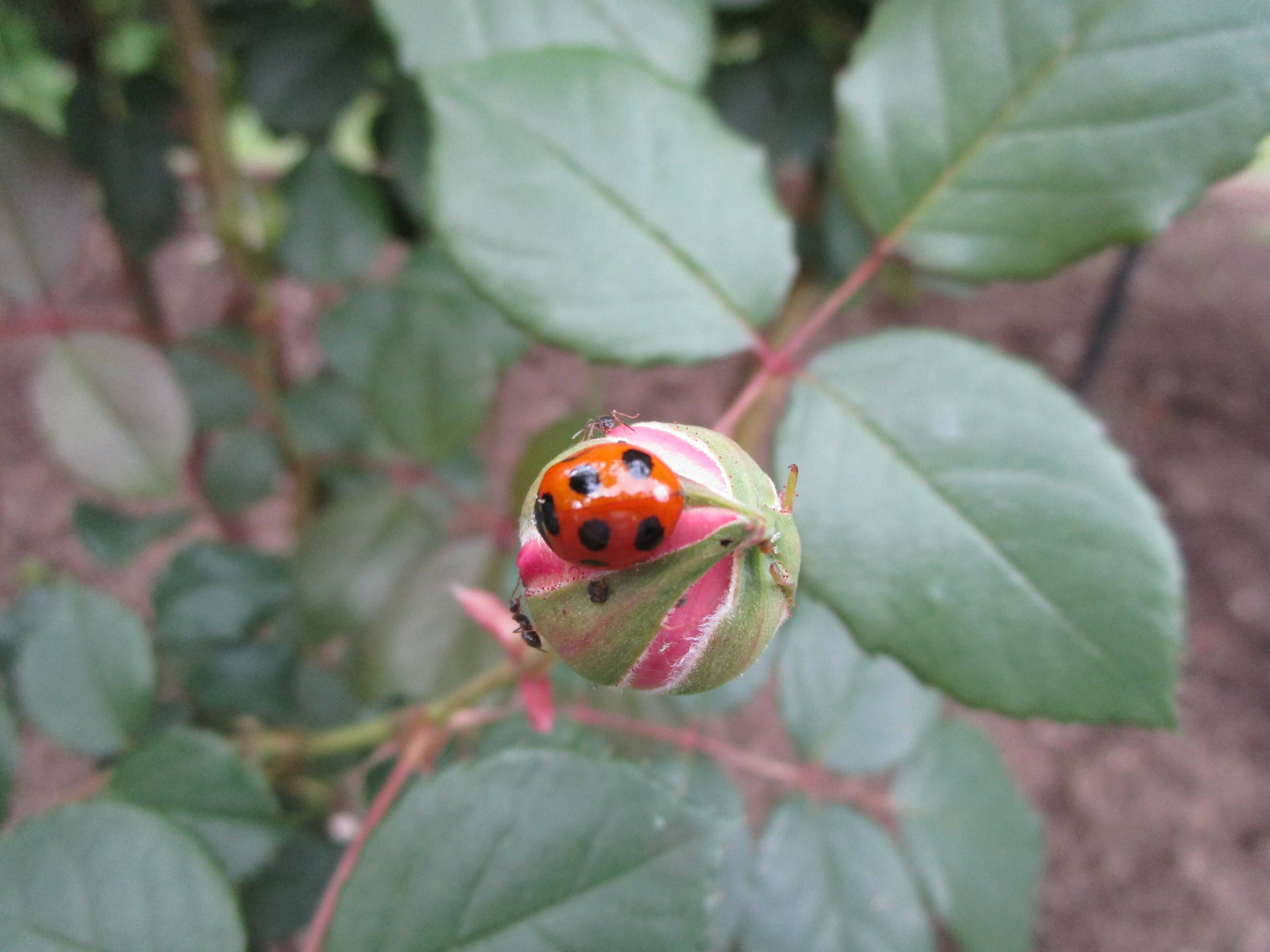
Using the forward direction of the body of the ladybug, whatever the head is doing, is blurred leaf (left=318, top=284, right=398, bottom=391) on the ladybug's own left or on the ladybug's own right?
on the ladybug's own right

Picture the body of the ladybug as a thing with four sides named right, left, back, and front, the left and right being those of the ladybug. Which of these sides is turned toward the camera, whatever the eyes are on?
left

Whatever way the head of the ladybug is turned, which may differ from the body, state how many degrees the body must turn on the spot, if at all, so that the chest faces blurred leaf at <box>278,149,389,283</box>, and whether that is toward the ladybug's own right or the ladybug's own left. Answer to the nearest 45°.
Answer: approximately 90° to the ladybug's own right
